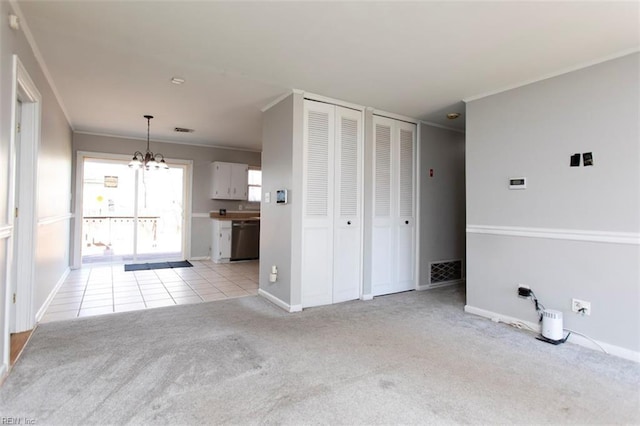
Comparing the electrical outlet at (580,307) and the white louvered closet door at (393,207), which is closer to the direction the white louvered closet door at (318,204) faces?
the electrical outlet

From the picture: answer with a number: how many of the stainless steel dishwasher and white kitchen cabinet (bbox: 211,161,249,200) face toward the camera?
2

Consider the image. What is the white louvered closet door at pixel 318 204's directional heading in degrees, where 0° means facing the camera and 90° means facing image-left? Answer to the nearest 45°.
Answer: approximately 315°

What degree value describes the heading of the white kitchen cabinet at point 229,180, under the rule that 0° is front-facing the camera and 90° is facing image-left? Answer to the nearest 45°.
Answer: approximately 0°

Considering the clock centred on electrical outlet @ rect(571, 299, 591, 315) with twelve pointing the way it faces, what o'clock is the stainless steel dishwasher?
The stainless steel dishwasher is roughly at 2 o'clock from the electrical outlet.

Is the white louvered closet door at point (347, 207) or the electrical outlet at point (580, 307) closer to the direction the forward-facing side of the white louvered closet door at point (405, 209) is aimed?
the electrical outlet

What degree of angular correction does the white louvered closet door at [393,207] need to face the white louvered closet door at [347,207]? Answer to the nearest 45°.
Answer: approximately 90° to its right

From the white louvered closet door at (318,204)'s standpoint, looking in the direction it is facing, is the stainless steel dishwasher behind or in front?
behind

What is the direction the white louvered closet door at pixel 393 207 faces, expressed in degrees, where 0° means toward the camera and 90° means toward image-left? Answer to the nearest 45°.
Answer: approximately 315°

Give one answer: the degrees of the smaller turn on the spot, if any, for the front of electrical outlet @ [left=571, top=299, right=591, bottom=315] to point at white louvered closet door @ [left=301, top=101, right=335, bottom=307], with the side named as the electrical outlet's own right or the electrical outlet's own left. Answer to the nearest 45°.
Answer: approximately 45° to the electrical outlet's own right

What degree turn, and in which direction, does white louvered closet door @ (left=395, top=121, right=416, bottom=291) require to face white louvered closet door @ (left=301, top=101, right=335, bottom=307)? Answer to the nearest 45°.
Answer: approximately 90° to its right

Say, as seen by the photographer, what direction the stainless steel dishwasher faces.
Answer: facing the viewer

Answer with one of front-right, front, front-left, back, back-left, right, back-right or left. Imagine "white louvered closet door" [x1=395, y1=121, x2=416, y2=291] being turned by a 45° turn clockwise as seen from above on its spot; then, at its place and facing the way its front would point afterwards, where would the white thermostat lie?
front-left
